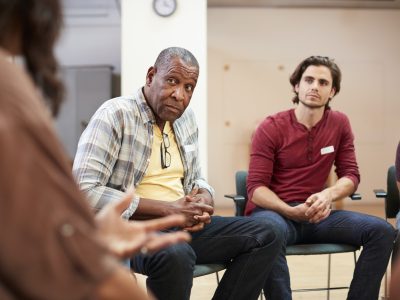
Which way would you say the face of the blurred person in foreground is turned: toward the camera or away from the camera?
away from the camera

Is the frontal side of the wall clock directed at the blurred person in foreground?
yes

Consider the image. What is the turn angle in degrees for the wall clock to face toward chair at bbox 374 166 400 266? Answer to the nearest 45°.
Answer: approximately 45° to its left

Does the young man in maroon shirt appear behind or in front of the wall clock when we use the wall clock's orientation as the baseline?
in front

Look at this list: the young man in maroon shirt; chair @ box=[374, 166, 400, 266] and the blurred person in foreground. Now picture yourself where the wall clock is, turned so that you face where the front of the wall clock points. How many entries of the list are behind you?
0

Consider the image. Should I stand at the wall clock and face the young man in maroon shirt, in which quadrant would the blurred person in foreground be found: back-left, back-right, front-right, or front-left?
front-right

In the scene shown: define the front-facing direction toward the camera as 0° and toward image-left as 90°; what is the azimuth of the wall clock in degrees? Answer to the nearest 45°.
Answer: approximately 0°
